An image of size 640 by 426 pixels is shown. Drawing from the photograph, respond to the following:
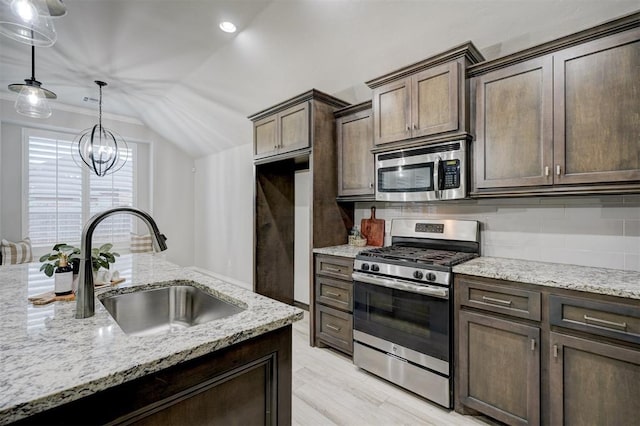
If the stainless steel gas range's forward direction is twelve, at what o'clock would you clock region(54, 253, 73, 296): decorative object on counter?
The decorative object on counter is roughly at 12 o'clock from the stainless steel gas range.

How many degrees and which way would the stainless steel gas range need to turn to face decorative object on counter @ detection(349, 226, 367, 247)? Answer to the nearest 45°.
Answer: approximately 90° to its right

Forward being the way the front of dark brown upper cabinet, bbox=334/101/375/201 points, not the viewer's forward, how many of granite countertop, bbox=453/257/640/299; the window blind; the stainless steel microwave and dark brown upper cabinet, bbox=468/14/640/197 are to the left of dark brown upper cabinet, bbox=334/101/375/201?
3

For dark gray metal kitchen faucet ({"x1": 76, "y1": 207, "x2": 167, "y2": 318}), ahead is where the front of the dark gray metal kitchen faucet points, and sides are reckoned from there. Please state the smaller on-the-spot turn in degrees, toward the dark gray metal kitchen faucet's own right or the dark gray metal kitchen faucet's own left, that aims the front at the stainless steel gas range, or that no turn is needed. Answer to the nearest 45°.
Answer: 0° — it already faces it

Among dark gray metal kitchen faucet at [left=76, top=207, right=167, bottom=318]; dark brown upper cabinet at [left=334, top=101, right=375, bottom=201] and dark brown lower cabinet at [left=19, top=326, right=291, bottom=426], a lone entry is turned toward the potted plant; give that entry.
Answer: the dark brown upper cabinet

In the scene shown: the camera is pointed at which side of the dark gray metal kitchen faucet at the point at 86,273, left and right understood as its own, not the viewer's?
right

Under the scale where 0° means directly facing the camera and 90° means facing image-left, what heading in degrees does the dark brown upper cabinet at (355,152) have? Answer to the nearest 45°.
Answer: approximately 45°

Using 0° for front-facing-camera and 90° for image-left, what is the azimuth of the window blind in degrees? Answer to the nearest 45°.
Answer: approximately 0°

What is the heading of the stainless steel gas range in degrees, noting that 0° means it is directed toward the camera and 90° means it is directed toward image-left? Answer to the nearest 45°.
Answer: approximately 45°
